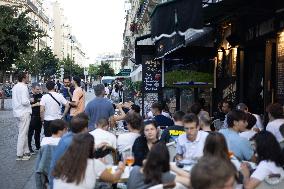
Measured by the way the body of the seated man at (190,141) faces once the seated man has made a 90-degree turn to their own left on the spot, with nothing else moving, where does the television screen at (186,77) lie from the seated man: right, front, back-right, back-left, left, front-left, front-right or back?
left

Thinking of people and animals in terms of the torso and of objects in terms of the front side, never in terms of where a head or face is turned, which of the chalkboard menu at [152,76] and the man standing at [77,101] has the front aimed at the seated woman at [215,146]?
the chalkboard menu

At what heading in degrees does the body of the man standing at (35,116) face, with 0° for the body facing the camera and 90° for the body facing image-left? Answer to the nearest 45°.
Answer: approximately 315°

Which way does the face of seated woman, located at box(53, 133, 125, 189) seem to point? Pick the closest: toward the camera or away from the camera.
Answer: away from the camera

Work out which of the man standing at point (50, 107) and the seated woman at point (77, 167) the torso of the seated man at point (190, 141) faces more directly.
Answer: the seated woman

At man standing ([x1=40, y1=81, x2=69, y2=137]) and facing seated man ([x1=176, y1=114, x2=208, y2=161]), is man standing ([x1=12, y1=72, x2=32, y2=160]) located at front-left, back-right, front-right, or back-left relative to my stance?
back-right
